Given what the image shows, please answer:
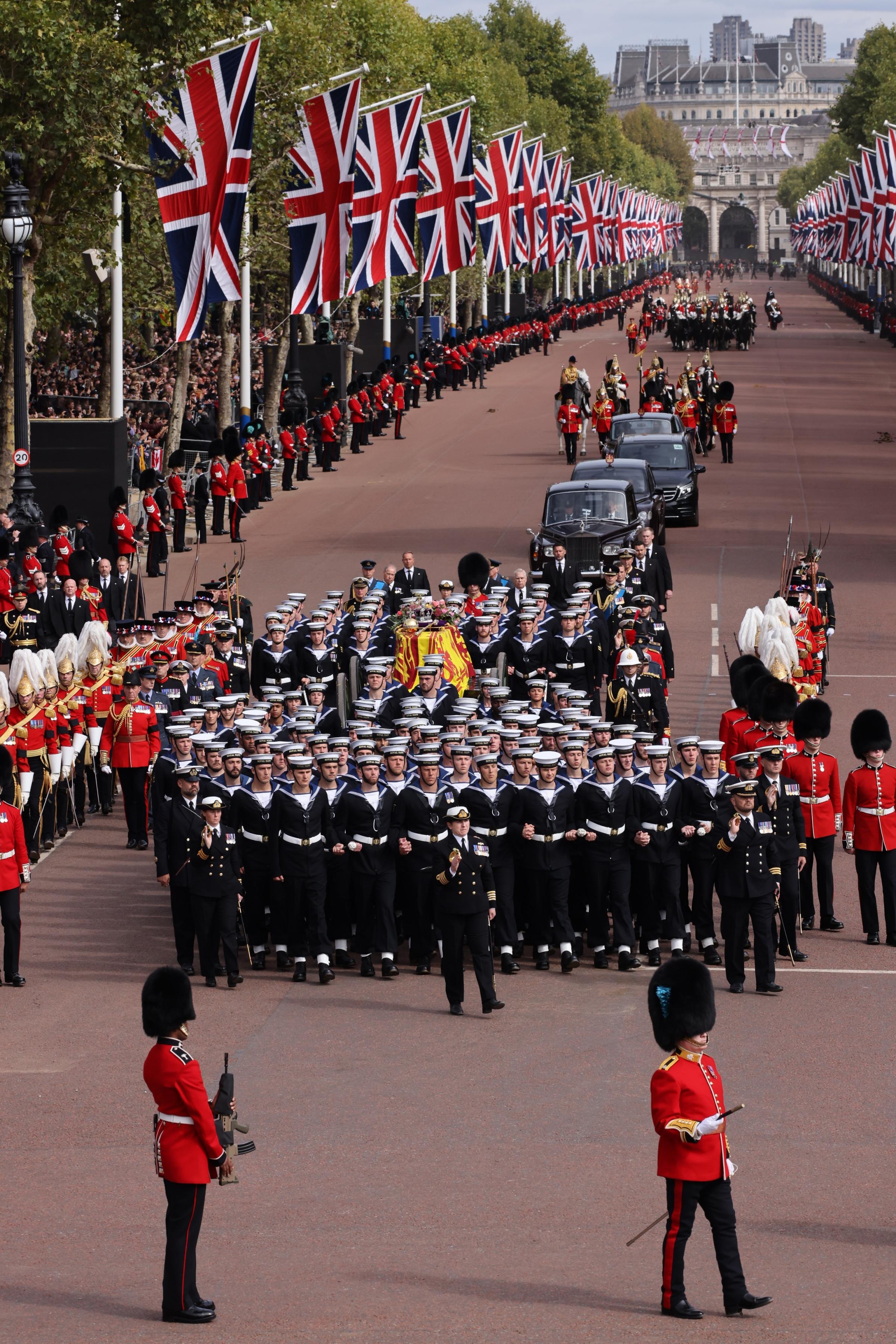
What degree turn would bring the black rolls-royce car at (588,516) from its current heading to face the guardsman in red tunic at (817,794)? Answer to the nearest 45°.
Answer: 0° — it already faces them

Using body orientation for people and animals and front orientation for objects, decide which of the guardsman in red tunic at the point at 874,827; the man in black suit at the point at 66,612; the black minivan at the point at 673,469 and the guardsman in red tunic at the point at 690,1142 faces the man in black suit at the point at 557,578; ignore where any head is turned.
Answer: the black minivan

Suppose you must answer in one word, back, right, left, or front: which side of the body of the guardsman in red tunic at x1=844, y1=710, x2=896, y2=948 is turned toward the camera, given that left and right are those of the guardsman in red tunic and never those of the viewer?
front

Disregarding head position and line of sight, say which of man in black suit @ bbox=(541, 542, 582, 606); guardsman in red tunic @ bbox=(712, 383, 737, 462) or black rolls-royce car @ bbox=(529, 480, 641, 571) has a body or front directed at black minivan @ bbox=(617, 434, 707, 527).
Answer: the guardsman in red tunic

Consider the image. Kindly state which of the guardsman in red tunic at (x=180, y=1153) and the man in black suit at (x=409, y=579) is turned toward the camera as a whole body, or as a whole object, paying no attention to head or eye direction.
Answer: the man in black suit

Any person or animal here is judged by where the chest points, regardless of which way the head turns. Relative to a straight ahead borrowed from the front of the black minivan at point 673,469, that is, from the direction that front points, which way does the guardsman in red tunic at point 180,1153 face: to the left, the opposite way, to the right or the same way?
to the left

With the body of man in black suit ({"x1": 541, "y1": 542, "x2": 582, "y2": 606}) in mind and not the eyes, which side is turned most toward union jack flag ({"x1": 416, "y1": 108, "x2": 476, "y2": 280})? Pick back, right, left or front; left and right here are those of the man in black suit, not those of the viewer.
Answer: back

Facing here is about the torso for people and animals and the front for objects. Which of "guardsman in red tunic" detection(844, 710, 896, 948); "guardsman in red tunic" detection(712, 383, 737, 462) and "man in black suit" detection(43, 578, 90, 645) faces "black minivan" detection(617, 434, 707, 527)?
"guardsman in red tunic" detection(712, 383, 737, 462)

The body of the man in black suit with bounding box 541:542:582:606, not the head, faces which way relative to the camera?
toward the camera

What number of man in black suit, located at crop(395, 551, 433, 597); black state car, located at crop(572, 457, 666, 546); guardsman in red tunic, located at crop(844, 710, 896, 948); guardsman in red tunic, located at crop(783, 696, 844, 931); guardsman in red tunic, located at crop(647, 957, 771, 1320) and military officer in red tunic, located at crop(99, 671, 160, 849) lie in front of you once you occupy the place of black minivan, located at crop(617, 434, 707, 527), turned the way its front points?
6
